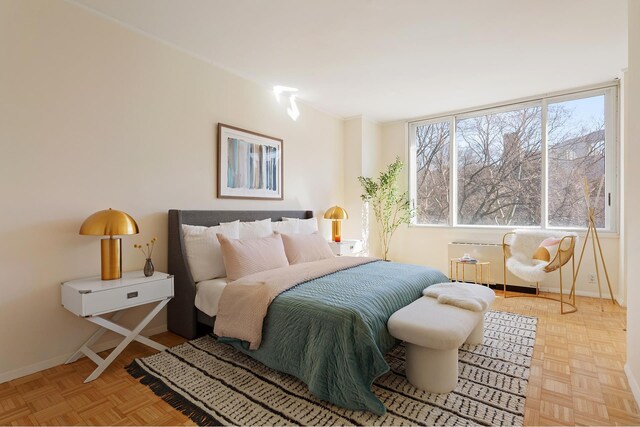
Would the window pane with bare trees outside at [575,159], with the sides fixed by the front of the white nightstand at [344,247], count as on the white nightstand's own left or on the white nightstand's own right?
on the white nightstand's own left

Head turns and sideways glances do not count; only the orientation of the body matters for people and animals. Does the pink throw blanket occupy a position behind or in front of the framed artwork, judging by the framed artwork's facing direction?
in front

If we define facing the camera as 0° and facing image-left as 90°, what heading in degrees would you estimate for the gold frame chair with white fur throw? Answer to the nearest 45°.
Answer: approximately 45°

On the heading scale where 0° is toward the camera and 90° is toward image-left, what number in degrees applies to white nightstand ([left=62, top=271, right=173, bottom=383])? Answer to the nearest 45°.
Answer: approximately 315°

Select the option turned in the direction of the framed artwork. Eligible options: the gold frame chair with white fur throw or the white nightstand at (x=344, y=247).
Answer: the gold frame chair with white fur throw

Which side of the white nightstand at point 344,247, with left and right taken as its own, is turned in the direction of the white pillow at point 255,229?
right

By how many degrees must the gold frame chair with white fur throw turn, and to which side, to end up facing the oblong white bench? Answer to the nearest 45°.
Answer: approximately 45° to its left

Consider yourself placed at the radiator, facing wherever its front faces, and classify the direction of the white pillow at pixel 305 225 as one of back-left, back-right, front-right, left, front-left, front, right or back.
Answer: front-right

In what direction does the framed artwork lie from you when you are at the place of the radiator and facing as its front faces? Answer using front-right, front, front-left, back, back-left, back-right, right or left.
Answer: front-right

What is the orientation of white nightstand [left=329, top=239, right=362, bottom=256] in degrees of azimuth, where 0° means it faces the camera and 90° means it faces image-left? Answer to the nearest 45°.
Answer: approximately 315°

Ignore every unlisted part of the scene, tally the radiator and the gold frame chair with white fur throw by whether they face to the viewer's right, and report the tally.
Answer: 0
